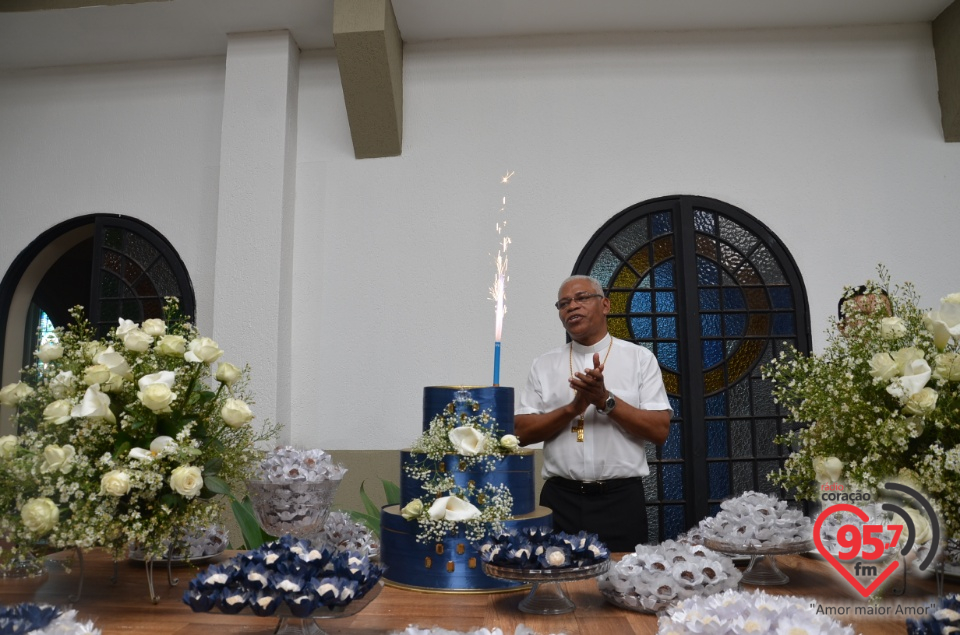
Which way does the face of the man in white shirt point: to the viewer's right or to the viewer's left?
to the viewer's left

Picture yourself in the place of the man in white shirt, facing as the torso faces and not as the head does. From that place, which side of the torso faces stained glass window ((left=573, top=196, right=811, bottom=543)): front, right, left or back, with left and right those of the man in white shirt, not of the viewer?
back

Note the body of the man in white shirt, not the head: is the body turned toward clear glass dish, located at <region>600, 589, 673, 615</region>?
yes

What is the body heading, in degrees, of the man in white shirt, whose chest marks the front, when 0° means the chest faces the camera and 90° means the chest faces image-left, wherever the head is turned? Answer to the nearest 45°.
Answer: approximately 0°

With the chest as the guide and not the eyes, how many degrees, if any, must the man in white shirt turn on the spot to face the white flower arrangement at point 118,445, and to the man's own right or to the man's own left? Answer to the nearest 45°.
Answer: approximately 45° to the man's own right

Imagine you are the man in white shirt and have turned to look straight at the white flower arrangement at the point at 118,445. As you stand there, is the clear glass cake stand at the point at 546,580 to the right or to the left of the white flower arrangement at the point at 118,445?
left

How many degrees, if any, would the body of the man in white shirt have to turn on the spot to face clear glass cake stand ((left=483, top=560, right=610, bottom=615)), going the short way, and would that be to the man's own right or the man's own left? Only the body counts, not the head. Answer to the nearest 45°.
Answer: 0° — they already face it

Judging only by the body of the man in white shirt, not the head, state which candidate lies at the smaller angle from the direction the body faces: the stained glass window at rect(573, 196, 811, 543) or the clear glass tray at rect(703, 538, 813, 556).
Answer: the clear glass tray

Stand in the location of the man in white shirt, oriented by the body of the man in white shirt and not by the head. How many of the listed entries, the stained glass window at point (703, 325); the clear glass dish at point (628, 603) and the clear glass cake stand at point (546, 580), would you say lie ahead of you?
2

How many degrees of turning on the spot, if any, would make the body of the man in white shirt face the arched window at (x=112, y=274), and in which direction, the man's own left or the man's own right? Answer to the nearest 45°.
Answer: approximately 135° to the man's own right

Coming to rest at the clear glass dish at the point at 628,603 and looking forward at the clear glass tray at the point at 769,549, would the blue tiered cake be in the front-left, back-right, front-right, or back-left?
back-left
